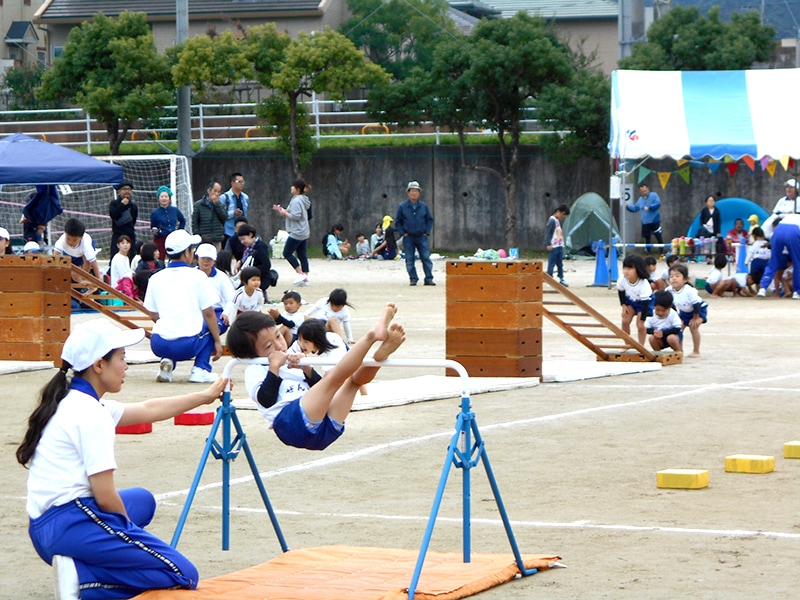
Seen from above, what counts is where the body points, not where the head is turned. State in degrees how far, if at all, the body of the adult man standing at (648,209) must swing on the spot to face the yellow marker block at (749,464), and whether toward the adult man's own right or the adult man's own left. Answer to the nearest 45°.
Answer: approximately 45° to the adult man's own left

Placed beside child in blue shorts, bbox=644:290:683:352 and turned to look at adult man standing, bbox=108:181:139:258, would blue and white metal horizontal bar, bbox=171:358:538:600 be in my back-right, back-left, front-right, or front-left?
back-left

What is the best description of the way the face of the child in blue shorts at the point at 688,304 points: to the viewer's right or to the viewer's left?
to the viewer's left

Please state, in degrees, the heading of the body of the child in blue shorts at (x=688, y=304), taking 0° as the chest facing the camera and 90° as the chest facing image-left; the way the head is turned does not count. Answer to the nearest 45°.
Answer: approximately 45°

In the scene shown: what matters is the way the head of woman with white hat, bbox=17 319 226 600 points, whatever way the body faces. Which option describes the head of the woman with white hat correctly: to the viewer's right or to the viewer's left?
to the viewer's right

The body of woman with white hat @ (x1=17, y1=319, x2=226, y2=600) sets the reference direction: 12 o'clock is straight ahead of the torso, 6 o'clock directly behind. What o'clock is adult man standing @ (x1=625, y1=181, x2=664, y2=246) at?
The adult man standing is roughly at 10 o'clock from the woman with white hat.

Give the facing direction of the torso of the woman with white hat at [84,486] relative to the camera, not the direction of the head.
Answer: to the viewer's right
